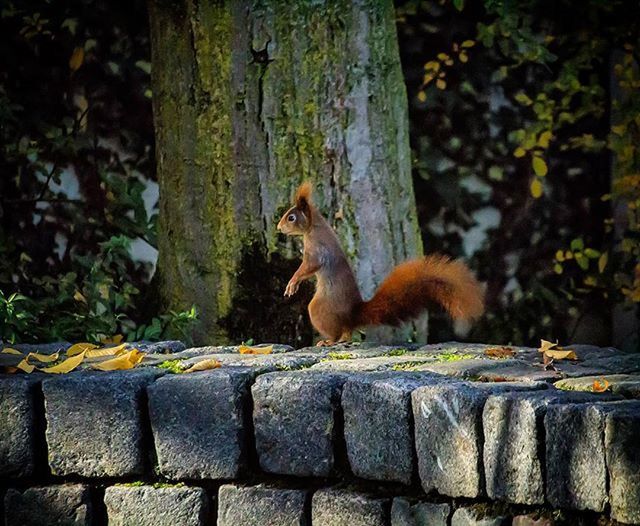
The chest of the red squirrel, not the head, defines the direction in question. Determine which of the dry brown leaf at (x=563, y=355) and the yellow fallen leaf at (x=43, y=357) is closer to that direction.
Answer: the yellow fallen leaf

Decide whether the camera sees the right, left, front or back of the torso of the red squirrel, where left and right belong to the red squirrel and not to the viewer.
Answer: left

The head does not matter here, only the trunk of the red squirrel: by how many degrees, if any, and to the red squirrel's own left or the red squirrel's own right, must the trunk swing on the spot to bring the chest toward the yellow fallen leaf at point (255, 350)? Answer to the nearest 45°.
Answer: approximately 45° to the red squirrel's own left

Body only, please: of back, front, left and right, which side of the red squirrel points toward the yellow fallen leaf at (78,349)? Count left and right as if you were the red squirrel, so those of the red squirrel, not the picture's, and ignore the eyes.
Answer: front

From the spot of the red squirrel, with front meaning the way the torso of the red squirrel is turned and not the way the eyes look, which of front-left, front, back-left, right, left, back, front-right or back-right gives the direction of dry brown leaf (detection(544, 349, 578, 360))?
back-left

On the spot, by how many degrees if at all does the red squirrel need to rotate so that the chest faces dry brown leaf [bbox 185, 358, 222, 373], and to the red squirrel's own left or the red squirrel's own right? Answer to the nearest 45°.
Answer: approximately 45° to the red squirrel's own left

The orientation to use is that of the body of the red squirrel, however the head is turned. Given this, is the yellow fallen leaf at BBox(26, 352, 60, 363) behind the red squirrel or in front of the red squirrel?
in front

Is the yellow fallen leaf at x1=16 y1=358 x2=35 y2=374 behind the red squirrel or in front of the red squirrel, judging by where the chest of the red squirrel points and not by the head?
in front

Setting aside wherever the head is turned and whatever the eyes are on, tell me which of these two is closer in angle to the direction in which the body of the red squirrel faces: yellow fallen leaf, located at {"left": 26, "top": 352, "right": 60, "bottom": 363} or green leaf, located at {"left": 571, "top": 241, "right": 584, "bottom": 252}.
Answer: the yellow fallen leaf

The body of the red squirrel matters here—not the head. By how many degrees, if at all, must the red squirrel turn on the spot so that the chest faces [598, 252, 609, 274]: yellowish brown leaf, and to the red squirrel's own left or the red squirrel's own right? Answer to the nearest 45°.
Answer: approximately 135° to the red squirrel's own right

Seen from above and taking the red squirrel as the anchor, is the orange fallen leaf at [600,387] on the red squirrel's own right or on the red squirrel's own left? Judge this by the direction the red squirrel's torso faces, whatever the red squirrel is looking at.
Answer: on the red squirrel's own left
